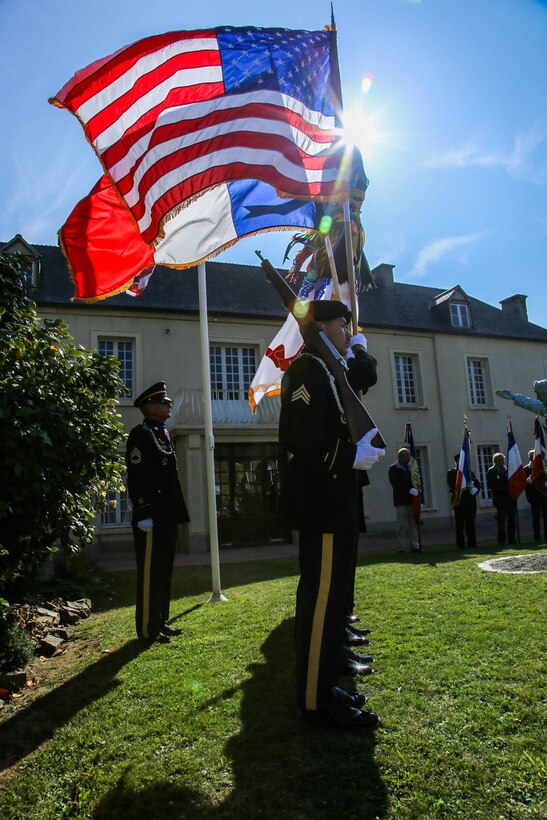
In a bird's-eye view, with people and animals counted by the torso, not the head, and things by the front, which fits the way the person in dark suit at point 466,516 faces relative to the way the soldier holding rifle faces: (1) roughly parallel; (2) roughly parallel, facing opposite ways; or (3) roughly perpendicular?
roughly perpendicular

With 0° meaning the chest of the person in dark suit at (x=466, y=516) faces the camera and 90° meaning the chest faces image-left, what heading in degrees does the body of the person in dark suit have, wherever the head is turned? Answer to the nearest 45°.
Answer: approximately 0°

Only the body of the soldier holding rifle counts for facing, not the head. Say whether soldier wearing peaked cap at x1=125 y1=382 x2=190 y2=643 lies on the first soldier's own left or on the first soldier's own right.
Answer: on the first soldier's own left

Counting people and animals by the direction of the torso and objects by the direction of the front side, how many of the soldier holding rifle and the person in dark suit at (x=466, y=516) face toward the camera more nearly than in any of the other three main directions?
1

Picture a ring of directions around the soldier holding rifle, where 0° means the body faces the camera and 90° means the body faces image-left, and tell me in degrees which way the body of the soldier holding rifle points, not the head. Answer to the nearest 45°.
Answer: approximately 270°

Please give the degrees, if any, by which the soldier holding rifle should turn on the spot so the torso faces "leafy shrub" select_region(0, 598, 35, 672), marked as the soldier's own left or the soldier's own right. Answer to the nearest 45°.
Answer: approximately 135° to the soldier's own left

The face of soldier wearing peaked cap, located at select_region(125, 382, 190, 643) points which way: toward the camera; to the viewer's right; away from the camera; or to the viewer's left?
to the viewer's right
